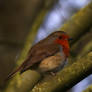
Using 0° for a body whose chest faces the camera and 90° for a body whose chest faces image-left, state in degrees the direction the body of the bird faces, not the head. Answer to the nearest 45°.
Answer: approximately 270°
